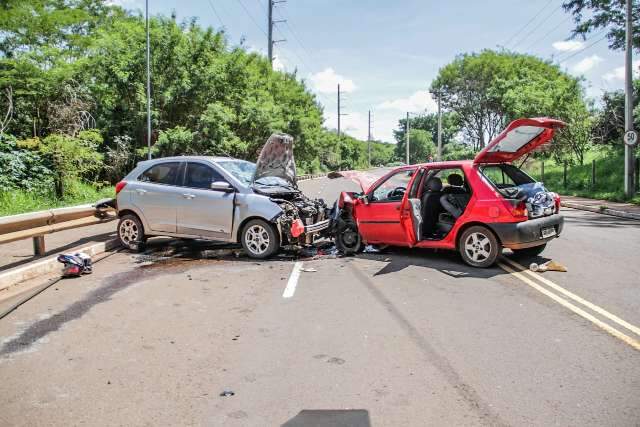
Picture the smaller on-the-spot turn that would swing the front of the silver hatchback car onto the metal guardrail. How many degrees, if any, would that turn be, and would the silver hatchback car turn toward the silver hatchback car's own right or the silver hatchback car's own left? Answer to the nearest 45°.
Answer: approximately 135° to the silver hatchback car's own right

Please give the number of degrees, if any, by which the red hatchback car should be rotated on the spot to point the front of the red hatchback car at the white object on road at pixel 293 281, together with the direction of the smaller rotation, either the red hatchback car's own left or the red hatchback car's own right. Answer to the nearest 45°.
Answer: approximately 90° to the red hatchback car's own left

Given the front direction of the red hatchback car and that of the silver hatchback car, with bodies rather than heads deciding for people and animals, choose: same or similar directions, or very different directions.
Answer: very different directions

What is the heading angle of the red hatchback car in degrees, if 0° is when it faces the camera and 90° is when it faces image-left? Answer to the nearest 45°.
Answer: approximately 135°

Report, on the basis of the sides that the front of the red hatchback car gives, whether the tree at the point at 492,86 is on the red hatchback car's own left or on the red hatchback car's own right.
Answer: on the red hatchback car's own right

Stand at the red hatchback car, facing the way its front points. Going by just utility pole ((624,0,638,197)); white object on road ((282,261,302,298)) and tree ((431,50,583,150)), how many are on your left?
1

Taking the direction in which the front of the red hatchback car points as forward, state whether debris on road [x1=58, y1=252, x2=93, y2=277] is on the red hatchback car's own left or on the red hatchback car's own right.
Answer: on the red hatchback car's own left

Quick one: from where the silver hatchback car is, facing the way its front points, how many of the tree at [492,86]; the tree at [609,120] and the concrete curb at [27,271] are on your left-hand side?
2
